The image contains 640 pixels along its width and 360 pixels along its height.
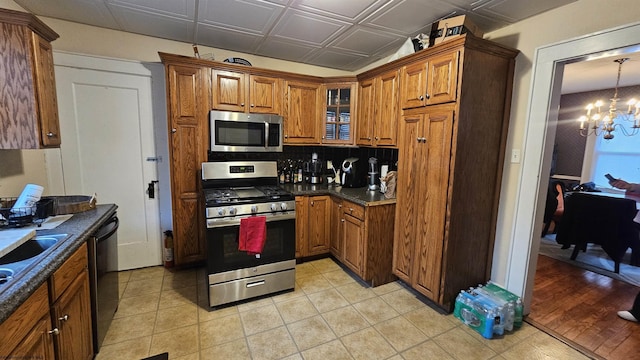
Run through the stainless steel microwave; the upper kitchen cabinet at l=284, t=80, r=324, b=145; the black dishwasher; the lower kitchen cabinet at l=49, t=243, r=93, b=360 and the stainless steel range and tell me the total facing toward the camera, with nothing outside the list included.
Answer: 3

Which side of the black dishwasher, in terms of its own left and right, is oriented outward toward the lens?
right

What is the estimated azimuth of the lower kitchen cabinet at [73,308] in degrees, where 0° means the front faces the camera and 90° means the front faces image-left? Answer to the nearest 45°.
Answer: approximately 270°

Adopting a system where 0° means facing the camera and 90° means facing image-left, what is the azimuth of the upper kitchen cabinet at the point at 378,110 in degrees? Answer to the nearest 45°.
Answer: approximately 45°

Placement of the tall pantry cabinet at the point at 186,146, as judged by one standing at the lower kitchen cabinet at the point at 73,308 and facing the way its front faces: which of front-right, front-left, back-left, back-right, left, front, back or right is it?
front-left

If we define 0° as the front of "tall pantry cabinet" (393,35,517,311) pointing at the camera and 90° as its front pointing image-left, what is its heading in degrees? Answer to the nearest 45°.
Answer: approximately 45°

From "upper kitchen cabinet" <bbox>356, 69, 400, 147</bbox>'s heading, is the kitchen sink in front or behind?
in front

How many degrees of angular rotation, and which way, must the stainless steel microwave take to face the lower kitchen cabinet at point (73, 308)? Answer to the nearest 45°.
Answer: approximately 45° to its right

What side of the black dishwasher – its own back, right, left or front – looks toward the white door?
left

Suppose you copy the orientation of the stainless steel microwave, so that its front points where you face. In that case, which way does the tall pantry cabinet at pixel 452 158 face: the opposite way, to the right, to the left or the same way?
to the right
